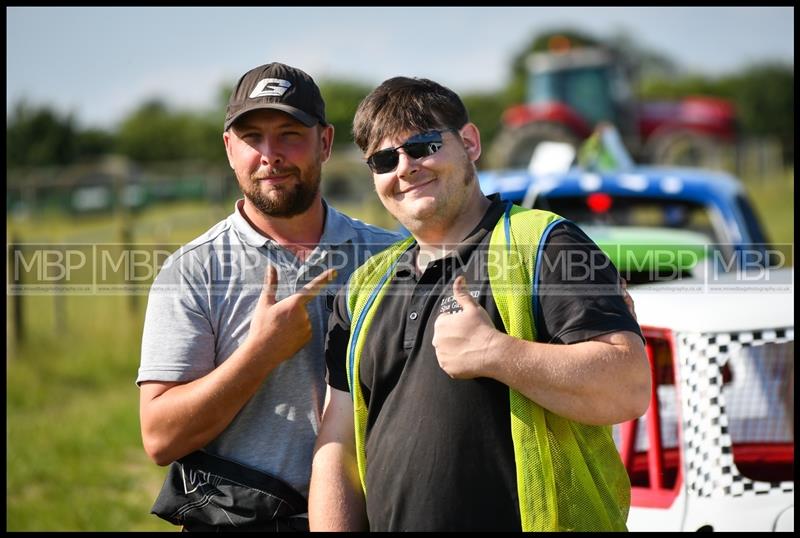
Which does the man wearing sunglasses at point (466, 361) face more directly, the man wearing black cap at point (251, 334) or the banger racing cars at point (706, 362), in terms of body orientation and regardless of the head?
the man wearing black cap

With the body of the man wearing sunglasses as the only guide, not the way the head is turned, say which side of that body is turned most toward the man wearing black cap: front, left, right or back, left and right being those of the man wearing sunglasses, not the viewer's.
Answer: right

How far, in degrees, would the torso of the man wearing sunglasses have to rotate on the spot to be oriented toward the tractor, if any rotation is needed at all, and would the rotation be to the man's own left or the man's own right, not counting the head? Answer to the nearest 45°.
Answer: approximately 135° to the man's own right

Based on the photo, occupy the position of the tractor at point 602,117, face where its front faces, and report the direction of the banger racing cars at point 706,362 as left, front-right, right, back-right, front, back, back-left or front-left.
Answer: right

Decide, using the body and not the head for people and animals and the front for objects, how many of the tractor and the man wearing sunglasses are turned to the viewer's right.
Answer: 1

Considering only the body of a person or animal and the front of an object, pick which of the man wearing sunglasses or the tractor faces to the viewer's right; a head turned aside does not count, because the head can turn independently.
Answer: the tractor

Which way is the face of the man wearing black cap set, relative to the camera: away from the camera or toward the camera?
toward the camera

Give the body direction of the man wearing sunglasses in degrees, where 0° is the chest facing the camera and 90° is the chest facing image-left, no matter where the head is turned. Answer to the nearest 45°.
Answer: approximately 45°

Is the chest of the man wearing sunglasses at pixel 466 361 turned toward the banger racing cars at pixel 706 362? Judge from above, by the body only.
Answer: no

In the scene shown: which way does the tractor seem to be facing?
to the viewer's right

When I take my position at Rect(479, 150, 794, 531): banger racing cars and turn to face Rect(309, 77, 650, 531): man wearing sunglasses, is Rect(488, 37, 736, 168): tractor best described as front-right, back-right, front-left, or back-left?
back-right

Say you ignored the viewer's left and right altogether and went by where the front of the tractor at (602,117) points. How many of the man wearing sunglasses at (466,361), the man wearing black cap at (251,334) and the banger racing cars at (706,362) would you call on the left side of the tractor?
0
